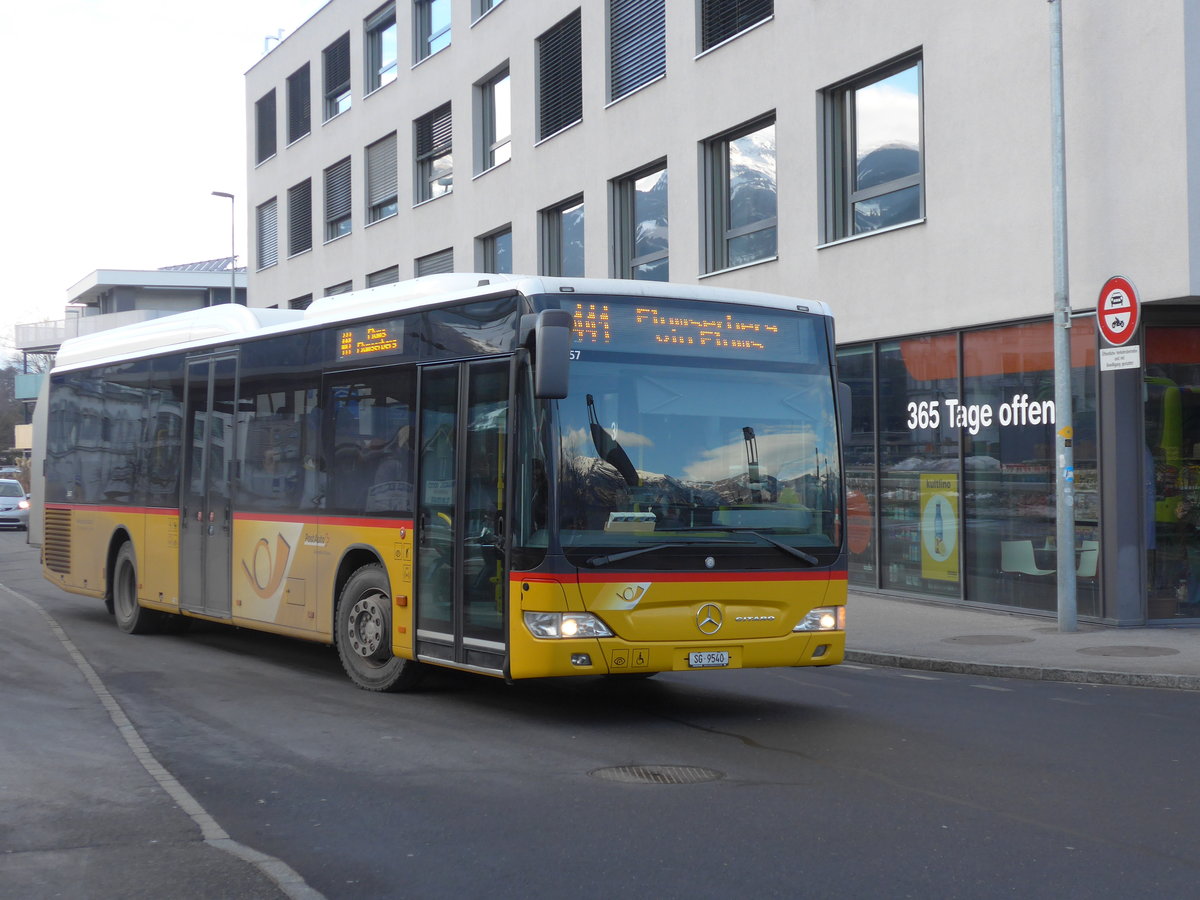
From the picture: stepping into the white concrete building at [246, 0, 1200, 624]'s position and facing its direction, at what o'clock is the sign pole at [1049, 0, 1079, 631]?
The sign pole is roughly at 10 o'clock from the white concrete building.

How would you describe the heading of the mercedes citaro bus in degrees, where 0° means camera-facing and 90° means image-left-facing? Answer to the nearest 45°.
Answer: approximately 315°

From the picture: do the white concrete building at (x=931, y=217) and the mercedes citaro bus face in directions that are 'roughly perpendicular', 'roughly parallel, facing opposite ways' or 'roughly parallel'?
roughly perpendicular

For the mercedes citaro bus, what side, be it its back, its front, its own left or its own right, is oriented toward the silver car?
back

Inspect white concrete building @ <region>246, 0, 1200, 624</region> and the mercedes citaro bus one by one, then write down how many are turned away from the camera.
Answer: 0

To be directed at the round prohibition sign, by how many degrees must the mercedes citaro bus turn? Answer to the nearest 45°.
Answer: approximately 90° to its left

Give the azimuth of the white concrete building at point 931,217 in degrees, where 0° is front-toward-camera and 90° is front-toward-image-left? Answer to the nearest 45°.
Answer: approximately 45°

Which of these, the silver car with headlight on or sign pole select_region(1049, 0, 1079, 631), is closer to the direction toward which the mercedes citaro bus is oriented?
the sign pole
